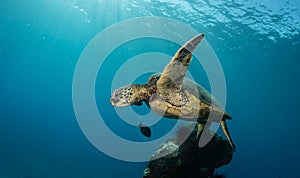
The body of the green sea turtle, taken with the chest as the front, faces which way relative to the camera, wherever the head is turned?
to the viewer's left
